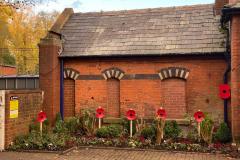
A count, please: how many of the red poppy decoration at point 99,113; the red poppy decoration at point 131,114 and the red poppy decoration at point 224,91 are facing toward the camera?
3

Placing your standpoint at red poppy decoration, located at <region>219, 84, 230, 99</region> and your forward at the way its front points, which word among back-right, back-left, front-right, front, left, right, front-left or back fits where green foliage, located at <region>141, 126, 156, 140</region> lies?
right

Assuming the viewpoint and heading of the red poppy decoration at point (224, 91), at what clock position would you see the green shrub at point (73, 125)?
The green shrub is roughly at 3 o'clock from the red poppy decoration.

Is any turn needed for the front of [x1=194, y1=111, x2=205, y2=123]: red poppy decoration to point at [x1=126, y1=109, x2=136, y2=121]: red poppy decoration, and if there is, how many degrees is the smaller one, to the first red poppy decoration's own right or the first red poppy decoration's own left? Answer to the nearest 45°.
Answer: approximately 90° to the first red poppy decoration's own right

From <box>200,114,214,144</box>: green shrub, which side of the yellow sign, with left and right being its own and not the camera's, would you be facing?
left

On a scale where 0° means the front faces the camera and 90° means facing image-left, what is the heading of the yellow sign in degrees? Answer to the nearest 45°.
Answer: approximately 0°

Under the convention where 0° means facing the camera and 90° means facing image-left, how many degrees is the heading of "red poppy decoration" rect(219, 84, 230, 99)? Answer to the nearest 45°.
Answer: approximately 0°

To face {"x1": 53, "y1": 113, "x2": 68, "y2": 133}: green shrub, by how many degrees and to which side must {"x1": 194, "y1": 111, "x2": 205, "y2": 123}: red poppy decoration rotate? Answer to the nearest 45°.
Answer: approximately 90° to its right

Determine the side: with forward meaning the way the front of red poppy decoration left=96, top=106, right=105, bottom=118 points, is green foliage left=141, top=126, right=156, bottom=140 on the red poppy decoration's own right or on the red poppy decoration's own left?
on the red poppy decoration's own left
